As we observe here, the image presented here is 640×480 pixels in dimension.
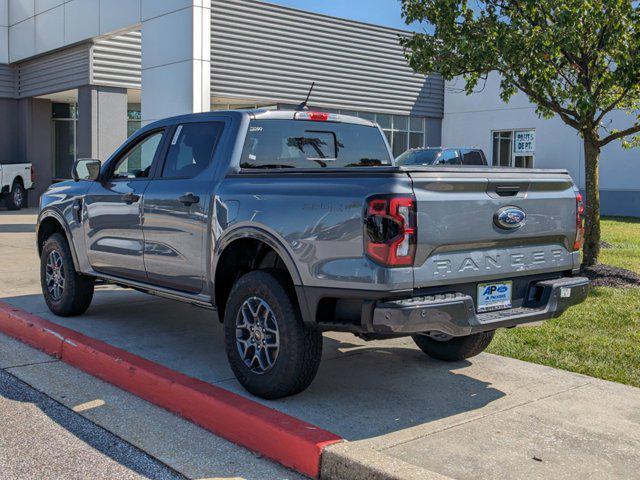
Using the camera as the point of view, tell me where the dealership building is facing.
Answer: facing the viewer and to the left of the viewer

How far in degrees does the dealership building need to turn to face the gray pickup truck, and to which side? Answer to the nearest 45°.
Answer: approximately 45° to its left

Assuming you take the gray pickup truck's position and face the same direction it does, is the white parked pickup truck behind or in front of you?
in front

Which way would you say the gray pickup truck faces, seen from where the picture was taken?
facing away from the viewer and to the left of the viewer

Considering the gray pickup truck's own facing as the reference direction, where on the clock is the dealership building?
The dealership building is roughly at 1 o'clock from the gray pickup truck.

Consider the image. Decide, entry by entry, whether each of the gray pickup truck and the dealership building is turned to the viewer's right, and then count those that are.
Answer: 0
